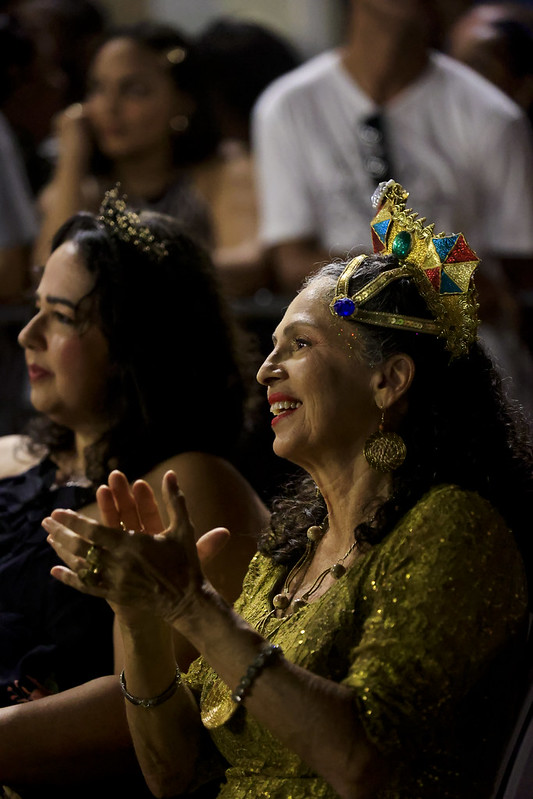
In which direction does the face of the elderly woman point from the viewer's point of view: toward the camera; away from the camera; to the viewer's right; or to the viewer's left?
to the viewer's left

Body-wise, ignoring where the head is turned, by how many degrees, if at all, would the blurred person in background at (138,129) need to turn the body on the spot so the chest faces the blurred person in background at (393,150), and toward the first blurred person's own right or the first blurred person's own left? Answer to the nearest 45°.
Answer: approximately 90° to the first blurred person's own left

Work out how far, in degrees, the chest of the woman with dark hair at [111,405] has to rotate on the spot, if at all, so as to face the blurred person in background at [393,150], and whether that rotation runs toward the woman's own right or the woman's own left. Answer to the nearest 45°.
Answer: approximately 180°

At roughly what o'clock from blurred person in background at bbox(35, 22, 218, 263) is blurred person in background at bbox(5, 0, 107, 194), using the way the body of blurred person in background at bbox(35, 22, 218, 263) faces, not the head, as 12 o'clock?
blurred person in background at bbox(5, 0, 107, 194) is roughly at 4 o'clock from blurred person in background at bbox(35, 22, 218, 263).

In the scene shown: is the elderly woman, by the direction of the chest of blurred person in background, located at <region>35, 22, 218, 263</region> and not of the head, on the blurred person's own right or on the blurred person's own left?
on the blurred person's own left

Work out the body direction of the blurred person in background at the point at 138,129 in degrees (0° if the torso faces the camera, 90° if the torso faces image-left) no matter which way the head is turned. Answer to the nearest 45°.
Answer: approximately 45°

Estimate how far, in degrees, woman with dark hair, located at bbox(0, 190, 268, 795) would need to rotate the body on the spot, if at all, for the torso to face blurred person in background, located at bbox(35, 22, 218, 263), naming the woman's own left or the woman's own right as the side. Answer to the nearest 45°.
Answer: approximately 135° to the woman's own right

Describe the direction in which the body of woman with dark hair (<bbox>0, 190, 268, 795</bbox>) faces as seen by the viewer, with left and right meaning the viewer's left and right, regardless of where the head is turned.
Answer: facing the viewer and to the left of the viewer

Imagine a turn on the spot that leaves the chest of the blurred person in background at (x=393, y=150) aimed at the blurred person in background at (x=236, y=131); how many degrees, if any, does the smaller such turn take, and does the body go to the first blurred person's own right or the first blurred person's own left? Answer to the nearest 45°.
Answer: approximately 135° to the first blurred person's own right

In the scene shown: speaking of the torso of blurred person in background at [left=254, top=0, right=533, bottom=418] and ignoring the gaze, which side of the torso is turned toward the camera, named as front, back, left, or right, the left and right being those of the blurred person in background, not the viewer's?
front

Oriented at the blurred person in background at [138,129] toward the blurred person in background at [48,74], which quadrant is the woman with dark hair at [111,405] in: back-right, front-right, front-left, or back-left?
back-left

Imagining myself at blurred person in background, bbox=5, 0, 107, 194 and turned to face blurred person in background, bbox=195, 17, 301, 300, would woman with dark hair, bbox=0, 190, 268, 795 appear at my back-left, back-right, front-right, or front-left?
front-right

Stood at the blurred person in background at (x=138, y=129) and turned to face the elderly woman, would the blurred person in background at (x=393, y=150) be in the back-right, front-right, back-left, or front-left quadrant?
front-left

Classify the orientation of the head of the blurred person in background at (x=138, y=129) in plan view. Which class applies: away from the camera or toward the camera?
toward the camera

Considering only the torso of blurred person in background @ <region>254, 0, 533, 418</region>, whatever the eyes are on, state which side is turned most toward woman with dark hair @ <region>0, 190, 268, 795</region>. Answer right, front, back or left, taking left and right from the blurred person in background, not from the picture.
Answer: front

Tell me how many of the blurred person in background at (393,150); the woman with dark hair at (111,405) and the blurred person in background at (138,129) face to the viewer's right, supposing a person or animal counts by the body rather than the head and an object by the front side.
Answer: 0

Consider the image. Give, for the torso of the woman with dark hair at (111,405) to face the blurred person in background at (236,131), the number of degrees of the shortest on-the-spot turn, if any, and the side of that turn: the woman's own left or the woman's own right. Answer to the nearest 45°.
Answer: approximately 135° to the woman's own right

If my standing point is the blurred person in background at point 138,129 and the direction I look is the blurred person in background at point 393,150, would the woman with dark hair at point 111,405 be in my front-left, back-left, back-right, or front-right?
front-right
